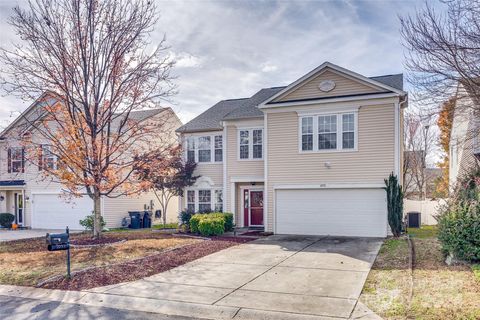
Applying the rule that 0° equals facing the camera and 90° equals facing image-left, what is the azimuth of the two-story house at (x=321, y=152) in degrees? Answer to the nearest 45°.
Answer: approximately 0°

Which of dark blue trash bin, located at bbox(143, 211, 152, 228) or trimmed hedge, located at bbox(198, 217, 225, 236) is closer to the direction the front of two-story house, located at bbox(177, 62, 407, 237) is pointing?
the trimmed hedge

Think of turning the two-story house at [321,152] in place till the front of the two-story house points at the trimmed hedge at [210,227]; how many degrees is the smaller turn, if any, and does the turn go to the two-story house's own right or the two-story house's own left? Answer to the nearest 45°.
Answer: approximately 90° to the two-story house's own right

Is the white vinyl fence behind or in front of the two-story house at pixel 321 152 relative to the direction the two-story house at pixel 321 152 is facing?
behind
